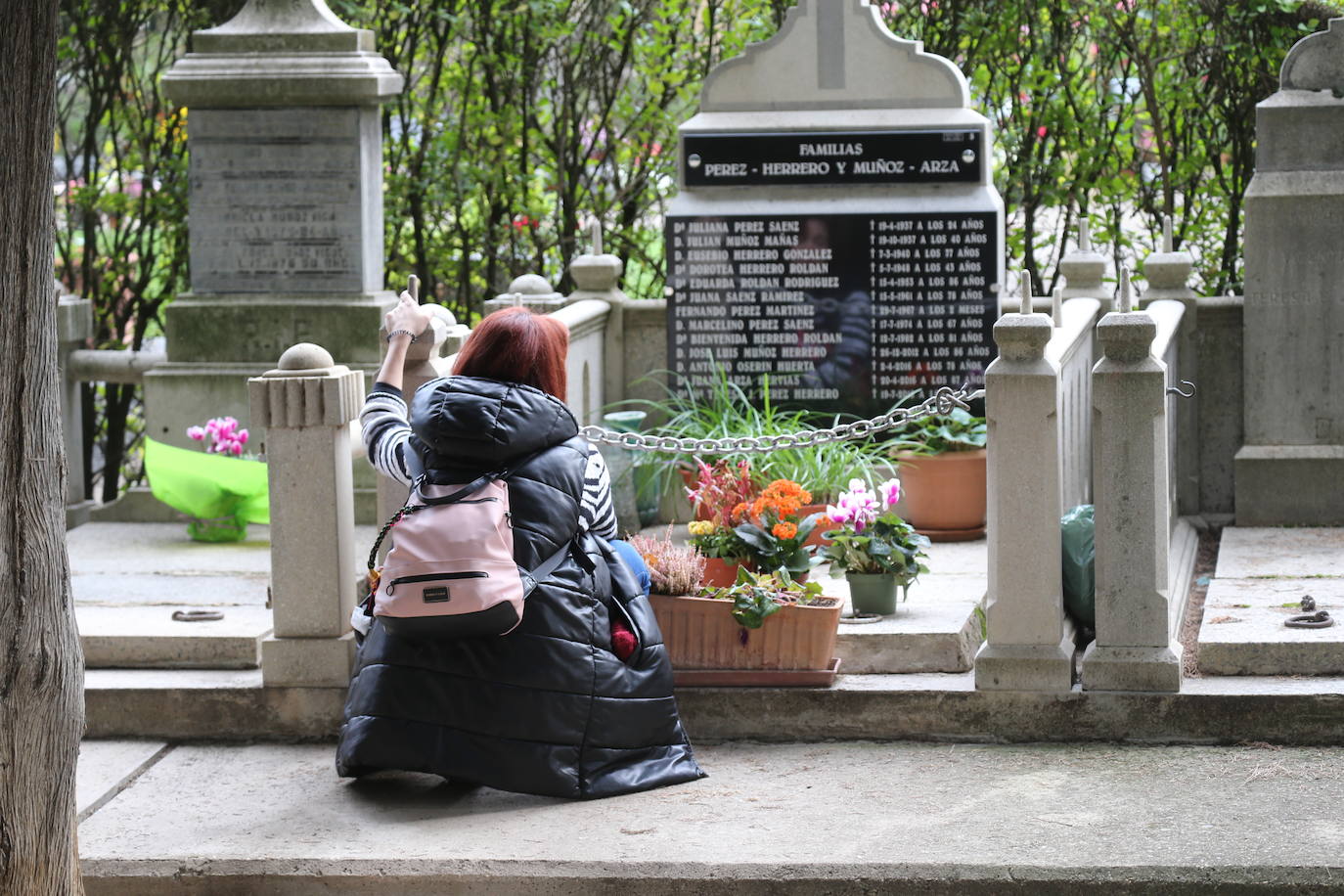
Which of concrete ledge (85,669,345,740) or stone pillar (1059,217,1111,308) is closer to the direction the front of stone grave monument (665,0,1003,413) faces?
the concrete ledge

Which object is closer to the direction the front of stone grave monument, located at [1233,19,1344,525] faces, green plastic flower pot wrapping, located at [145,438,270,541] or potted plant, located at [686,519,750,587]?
the potted plant

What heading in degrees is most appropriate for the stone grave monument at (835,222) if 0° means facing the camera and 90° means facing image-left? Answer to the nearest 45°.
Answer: approximately 0°

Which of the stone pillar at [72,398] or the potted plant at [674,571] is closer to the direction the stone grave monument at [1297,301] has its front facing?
the potted plant

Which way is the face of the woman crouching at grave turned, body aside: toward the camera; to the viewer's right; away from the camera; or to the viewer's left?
away from the camera

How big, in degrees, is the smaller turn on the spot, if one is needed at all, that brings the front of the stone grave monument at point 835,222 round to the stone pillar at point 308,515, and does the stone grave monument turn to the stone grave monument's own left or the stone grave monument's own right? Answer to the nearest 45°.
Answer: approximately 45° to the stone grave monument's own right

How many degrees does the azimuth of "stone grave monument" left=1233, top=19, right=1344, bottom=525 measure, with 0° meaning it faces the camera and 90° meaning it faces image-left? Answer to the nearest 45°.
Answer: approximately 0°

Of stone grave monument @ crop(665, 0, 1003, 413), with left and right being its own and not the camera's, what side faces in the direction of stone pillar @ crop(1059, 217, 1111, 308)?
left

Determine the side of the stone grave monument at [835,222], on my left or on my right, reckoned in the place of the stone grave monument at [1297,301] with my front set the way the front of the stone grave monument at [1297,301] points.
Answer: on my right

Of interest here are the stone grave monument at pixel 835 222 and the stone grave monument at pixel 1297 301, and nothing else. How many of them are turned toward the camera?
2

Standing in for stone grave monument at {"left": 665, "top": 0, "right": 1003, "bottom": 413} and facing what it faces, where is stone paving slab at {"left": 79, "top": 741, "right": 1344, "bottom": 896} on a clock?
The stone paving slab is roughly at 12 o'clock from the stone grave monument.
